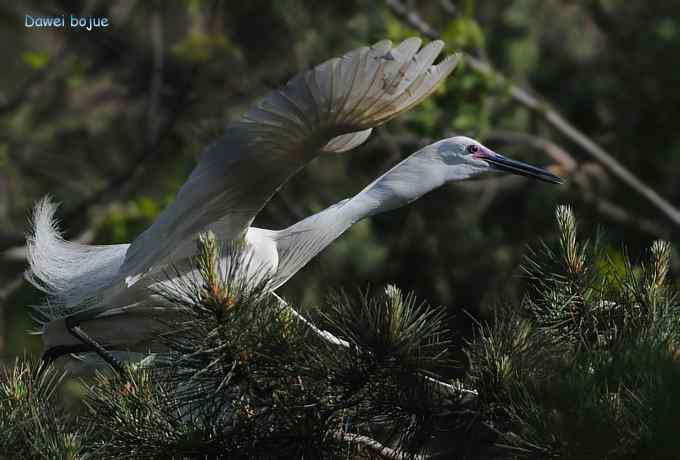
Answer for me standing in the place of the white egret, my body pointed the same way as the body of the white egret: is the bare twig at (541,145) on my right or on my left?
on my left

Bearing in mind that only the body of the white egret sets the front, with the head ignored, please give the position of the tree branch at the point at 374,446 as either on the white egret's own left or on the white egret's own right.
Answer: on the white egret's own right

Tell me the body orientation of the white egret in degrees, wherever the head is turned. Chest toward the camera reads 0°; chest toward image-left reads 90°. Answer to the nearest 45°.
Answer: approximately 270°

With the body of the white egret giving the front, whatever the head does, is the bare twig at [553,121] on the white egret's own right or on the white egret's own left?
on the white egret's own left
